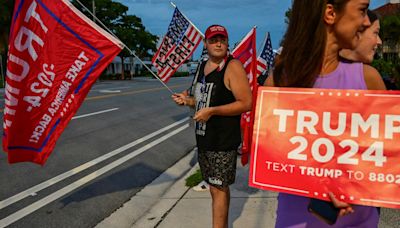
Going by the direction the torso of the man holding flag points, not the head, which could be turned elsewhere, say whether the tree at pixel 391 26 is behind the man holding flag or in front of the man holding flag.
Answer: behind

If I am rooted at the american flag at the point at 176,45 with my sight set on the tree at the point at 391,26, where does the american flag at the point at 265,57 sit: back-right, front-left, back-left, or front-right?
front-right

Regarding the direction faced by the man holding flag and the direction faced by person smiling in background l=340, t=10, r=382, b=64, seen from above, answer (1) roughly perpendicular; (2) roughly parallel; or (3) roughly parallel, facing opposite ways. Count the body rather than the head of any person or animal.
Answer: roughly perpendicular

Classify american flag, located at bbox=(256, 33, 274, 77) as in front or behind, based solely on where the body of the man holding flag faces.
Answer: behind

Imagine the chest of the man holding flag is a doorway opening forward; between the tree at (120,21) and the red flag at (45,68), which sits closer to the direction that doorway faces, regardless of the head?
the red flag

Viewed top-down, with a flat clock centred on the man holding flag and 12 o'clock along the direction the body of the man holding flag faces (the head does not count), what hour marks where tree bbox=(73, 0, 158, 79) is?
The tree is roughly at 4 o'clock from the man holding flag.
